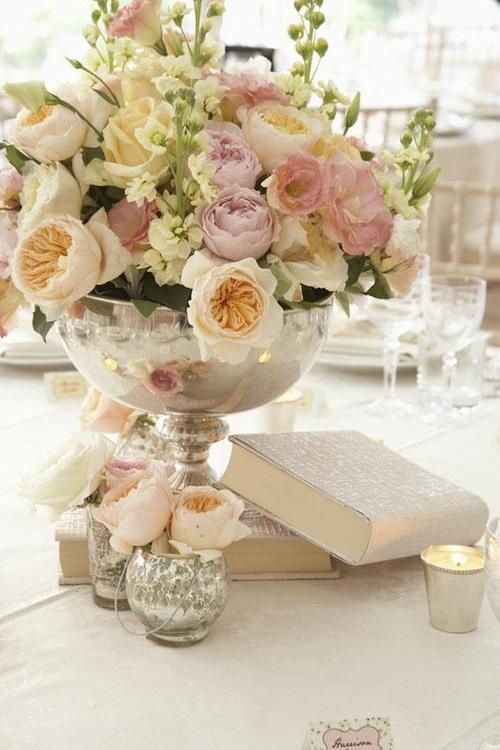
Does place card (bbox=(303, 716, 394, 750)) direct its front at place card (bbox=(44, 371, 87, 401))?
no

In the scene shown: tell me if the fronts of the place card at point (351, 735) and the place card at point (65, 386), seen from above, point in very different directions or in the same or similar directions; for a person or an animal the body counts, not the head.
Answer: same or similar directions

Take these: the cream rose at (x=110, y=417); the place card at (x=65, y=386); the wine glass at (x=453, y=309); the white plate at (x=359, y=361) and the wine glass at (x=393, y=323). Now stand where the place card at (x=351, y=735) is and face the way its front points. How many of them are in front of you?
0

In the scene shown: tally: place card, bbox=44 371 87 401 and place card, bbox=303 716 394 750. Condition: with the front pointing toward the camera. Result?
2

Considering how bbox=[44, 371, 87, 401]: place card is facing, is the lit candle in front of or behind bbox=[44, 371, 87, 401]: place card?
in front

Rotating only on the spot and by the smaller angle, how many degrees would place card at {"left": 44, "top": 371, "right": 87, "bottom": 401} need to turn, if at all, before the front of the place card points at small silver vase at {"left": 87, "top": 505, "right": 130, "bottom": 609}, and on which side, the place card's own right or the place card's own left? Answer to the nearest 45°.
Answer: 0° — it already faces it

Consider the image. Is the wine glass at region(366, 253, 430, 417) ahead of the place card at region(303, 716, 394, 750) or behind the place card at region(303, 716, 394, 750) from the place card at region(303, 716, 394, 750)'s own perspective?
behind

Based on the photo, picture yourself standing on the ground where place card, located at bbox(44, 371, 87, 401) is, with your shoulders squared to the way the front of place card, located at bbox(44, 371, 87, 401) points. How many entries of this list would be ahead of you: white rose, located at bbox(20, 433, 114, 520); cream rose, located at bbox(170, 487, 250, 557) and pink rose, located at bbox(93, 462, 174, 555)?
3

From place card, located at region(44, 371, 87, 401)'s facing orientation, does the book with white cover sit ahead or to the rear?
ahead

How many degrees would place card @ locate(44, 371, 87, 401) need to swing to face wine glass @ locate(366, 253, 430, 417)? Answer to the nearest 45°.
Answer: approximately 90° to its left

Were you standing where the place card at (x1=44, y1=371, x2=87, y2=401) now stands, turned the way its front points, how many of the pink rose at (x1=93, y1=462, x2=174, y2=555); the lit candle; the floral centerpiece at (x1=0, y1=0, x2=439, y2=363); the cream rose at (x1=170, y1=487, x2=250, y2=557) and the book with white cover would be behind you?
0

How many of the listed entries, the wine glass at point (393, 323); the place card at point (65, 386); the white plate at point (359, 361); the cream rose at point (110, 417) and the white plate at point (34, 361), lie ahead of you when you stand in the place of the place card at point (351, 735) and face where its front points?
0

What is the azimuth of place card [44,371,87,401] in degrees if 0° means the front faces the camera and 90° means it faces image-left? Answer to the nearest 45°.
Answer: approximately 0°

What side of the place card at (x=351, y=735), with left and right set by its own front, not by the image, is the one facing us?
front
